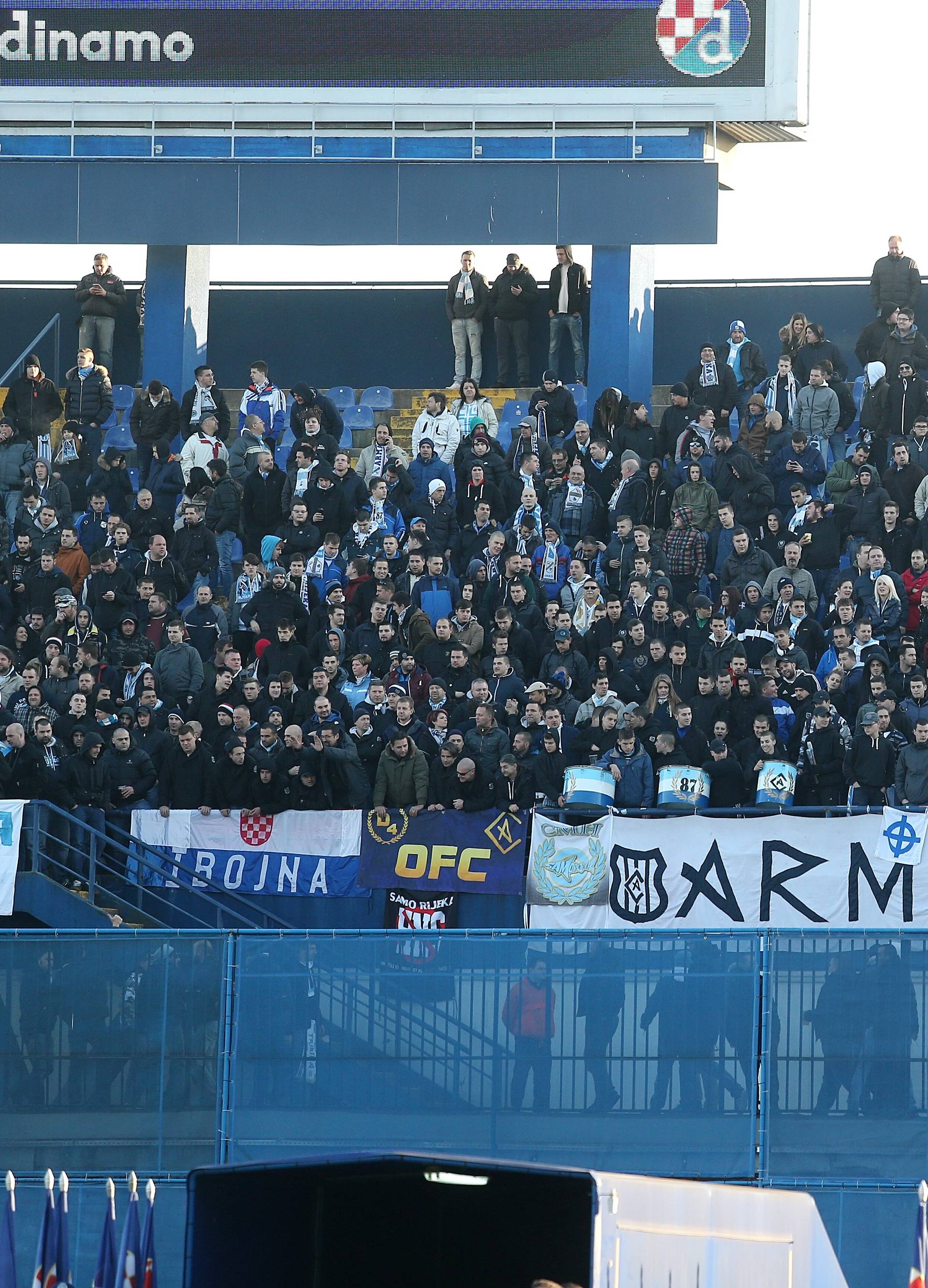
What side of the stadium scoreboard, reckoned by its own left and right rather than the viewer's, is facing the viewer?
front

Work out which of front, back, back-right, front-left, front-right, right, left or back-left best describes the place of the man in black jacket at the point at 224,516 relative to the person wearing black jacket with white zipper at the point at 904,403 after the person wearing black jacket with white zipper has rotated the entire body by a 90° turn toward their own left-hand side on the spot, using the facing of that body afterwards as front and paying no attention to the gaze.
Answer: back

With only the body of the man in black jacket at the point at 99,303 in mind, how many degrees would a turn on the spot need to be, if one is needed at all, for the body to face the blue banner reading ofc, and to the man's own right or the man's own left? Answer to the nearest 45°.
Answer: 0° — they already face it

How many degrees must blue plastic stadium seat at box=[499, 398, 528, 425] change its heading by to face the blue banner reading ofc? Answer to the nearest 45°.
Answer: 0° — it already faces it

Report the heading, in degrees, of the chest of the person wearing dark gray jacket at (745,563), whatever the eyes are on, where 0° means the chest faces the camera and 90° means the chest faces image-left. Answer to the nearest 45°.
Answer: approximately 0°

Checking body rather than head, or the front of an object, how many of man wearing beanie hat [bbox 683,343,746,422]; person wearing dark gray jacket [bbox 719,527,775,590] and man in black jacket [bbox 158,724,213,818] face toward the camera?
3

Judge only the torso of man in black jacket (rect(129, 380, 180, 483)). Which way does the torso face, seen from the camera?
toward the camera

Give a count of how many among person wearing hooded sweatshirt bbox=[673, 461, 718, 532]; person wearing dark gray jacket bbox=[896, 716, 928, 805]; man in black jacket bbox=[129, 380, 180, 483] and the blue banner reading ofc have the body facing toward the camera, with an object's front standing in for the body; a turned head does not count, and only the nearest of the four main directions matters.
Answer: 4

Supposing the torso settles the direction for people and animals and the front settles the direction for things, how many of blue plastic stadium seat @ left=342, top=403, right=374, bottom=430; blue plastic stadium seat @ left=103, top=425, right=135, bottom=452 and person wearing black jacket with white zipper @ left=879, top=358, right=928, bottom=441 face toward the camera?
3

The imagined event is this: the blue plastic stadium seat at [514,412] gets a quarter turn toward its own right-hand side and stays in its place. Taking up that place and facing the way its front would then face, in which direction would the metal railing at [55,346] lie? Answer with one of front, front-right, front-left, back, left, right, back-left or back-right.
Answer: front-right

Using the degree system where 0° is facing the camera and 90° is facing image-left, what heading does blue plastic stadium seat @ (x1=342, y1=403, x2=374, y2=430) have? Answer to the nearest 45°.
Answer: approximately 0°

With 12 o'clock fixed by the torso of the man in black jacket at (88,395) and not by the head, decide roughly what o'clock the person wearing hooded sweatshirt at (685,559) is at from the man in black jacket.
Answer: The person wearing hooded sweatshirt is roughly at 9 o'clock from the man in black jacket.

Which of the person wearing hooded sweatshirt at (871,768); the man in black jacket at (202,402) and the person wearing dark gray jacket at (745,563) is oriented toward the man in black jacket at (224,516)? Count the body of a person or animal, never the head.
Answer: the man in black jacket at (202,402)

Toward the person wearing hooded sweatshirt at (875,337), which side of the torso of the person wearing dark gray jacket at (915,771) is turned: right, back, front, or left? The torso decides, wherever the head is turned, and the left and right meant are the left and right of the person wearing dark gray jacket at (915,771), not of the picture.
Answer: back

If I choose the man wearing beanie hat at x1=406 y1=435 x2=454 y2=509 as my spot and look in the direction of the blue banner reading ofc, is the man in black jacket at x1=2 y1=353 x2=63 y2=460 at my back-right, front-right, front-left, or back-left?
back-right

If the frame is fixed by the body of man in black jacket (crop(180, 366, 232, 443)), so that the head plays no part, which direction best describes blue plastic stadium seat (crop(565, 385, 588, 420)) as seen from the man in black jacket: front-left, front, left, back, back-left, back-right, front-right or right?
left

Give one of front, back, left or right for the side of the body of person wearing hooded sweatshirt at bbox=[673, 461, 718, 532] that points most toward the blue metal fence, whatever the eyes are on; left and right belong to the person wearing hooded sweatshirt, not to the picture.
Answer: front

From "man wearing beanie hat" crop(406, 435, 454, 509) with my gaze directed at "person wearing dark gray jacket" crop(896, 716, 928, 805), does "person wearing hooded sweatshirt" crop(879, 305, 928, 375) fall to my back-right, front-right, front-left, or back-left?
front-left
